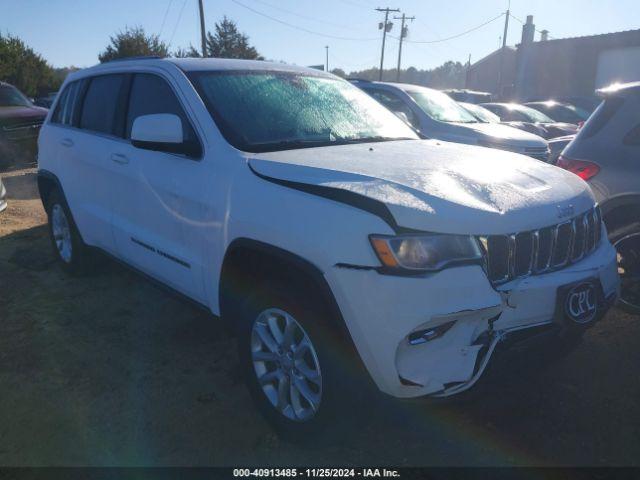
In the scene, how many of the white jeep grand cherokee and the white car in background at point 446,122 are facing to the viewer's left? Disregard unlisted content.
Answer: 0

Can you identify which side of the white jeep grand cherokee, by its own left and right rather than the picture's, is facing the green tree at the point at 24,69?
back

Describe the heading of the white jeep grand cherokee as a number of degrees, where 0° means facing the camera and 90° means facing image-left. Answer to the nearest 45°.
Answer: approximately 315°

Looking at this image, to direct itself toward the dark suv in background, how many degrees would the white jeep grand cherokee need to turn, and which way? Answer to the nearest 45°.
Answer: approximately 180°

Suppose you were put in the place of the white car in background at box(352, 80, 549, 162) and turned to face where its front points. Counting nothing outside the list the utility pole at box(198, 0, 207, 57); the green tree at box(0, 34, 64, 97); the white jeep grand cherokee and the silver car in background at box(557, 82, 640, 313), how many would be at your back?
2

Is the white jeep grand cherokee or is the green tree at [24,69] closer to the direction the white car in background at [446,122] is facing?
the white jeep grand cherokee

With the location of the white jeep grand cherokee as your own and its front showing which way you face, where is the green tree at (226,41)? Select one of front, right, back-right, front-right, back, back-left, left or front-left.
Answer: back-left

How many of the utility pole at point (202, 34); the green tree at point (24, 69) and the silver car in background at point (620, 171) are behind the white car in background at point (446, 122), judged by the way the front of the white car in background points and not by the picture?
2

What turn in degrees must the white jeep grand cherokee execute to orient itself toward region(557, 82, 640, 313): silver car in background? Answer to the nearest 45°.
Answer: approximately 90° to its left

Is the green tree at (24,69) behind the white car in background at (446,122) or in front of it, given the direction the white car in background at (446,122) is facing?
behind

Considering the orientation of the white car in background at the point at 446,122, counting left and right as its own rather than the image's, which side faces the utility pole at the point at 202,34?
back

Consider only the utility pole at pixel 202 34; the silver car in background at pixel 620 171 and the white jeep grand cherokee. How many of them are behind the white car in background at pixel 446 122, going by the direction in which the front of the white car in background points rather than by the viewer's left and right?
1

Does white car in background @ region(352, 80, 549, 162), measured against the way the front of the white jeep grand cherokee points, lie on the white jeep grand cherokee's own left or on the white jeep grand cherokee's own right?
on the white jeep grand cherokee's own left

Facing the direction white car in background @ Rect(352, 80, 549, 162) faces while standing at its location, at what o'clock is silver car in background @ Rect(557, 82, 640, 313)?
The silver car in background is roughly at 1 o'clock from the white car in background.

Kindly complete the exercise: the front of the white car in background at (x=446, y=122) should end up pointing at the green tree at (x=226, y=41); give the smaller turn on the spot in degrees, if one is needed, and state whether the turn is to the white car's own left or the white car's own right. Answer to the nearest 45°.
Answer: approximately 180°
